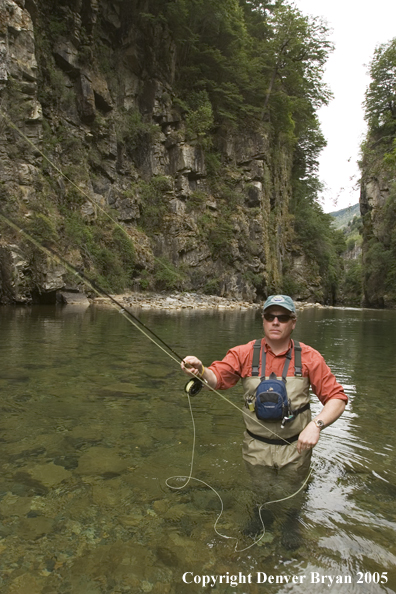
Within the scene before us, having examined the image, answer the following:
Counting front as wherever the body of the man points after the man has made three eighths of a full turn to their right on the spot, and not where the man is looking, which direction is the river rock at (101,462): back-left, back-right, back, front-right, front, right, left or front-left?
front-left

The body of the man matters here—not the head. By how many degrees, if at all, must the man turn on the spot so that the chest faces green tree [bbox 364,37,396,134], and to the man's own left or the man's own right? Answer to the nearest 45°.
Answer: approximately 180°

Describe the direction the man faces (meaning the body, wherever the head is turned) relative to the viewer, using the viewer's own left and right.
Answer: facing the viewer
